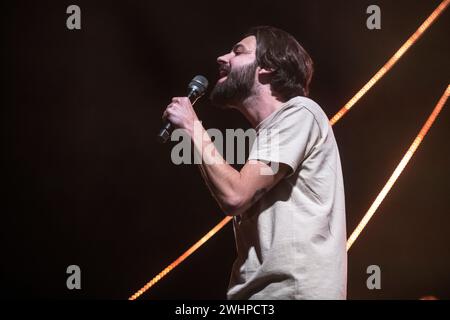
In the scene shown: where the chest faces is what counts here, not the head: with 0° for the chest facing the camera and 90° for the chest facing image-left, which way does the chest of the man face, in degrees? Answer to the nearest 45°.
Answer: approximately 90°

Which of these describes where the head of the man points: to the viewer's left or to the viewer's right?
to the viewer's left
